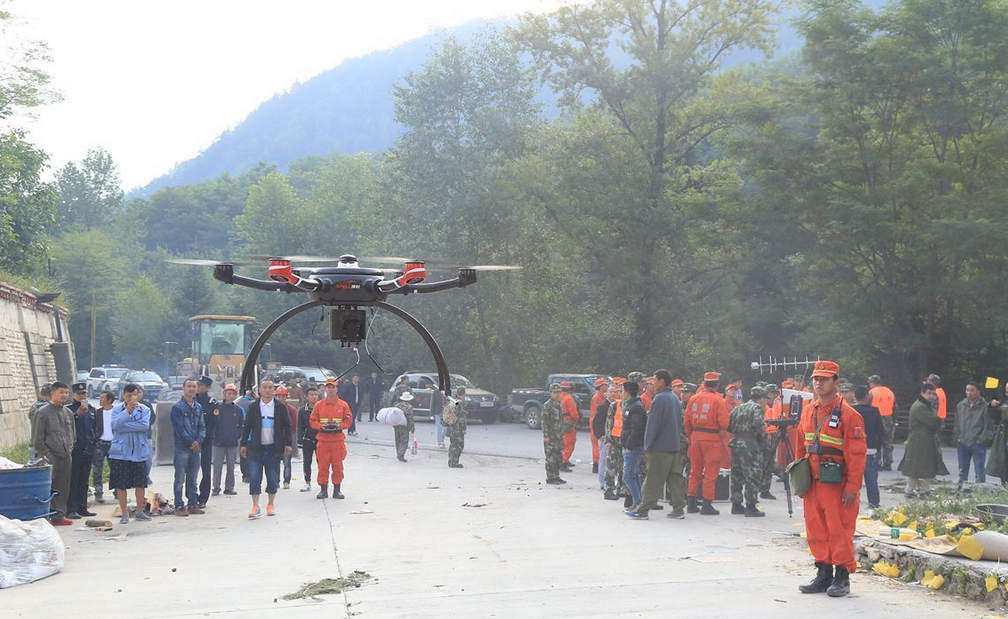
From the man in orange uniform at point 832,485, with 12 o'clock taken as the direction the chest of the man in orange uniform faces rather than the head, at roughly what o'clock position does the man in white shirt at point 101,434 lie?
The man in white shirt is roughly at 2 o'clock from the man in orange uniform.

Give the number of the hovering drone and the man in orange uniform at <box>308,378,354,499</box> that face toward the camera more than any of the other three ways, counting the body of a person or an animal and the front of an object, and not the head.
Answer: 2

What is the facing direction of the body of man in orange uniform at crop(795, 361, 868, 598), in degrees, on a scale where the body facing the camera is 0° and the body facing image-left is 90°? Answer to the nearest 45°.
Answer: approximately 45°

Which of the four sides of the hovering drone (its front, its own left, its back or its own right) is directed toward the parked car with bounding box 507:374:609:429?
back

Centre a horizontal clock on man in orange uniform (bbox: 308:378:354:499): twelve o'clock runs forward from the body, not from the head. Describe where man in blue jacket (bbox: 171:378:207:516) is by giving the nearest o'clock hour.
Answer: The man in blue jacket is roughly at 2 o'clock from the man in orange uniform.

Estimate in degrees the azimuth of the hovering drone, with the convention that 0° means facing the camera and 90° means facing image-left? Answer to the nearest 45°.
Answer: approximately 0°

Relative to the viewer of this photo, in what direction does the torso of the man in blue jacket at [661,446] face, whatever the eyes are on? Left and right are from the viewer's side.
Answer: facing away from the viewer and to the left of the viewer

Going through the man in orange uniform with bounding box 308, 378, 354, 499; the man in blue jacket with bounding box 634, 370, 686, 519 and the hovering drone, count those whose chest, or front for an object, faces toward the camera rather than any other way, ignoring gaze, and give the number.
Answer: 2

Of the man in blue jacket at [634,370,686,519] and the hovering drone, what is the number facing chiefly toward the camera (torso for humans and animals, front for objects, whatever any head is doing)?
1

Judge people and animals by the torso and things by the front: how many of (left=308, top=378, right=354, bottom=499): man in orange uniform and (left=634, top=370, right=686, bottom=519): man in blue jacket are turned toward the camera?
1
